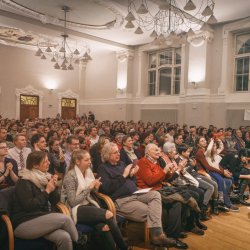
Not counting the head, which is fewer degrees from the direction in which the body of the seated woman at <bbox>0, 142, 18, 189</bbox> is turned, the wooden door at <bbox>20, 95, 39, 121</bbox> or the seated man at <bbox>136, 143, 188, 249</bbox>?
the seated man

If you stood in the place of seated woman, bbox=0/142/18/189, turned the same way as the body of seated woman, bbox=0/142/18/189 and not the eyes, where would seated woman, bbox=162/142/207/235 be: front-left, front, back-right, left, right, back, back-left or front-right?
front-left

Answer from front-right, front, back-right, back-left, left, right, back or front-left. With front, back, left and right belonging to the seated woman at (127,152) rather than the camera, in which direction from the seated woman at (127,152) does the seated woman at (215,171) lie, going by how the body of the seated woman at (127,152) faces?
front-left

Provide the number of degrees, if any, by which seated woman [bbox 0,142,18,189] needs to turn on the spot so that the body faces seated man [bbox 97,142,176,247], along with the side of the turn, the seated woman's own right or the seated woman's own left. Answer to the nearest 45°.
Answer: approximately 45° to the seated woman's own left

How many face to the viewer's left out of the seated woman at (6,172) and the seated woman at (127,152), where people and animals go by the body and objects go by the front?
0

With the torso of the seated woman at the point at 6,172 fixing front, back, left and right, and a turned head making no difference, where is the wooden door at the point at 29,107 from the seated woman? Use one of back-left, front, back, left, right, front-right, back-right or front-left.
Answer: back-left

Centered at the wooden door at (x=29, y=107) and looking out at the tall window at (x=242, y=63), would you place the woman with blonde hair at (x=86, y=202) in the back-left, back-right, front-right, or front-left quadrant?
front-right

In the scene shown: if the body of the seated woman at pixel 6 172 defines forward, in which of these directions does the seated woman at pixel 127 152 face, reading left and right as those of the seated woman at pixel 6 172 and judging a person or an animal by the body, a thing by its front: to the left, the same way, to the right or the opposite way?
the same way

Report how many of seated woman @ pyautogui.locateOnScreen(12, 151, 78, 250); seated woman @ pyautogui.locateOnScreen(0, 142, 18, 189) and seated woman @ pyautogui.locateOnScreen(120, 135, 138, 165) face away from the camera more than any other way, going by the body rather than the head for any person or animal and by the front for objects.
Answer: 0
